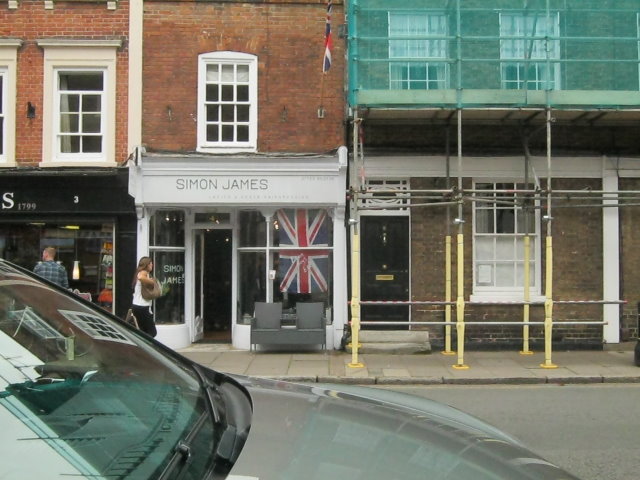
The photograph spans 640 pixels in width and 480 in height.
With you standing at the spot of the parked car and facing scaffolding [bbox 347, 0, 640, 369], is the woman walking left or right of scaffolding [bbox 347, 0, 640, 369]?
left

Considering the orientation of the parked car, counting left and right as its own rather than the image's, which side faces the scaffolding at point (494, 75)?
left

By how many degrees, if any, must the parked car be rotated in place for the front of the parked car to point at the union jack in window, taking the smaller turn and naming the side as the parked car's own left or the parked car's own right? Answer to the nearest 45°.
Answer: approximately 135° to the parked car's own left
